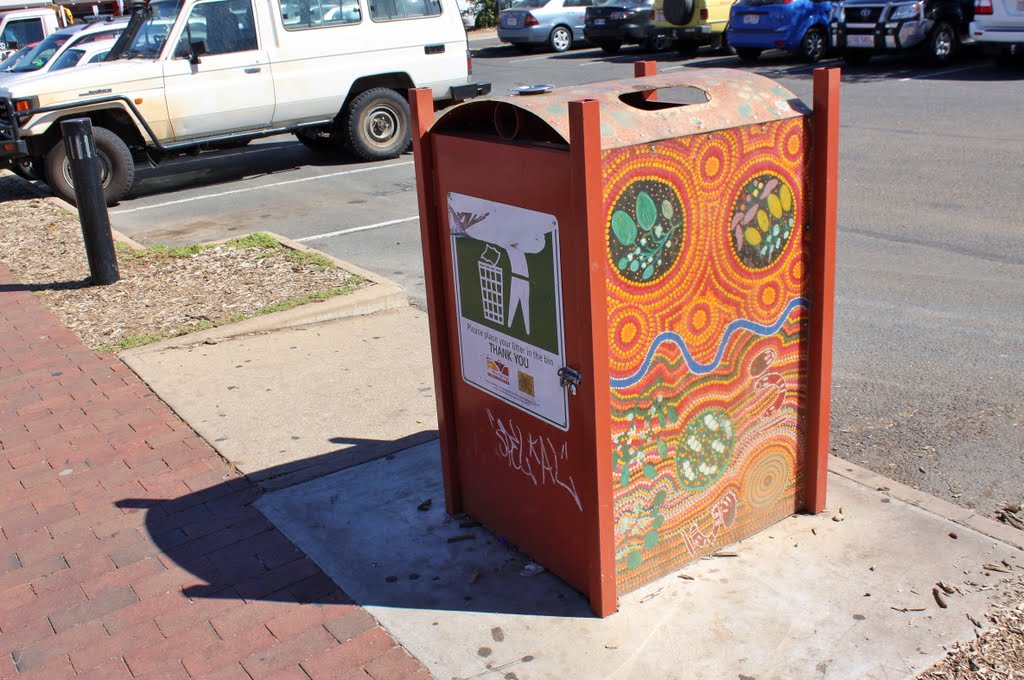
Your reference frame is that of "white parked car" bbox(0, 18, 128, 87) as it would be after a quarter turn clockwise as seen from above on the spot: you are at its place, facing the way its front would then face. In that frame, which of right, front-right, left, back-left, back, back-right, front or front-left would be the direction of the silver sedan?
right

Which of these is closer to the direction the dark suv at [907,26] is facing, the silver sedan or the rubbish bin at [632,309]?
the rubbish bin

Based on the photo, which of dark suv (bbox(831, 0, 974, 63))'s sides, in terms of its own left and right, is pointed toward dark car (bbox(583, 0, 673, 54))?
right

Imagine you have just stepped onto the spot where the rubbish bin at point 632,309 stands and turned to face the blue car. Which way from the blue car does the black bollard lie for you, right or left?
left

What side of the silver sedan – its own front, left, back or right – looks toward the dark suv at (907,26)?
right

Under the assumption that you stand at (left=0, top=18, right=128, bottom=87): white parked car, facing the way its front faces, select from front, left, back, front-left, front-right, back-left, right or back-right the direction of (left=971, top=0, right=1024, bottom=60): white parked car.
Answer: back-left

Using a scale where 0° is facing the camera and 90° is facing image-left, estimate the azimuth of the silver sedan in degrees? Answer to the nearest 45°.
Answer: approximately 225°

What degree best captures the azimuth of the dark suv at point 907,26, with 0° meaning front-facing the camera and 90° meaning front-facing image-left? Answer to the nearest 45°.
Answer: approximately 45°

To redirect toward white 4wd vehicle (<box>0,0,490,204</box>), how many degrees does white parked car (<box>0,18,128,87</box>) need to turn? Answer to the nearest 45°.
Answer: approximately 90° to its left

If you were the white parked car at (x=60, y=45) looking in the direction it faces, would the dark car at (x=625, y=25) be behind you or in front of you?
behind

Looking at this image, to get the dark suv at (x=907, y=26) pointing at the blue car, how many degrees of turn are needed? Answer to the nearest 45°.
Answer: approximately 90° to its right

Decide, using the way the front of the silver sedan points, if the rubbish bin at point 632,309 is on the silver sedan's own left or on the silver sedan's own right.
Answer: on the silver sedan's own right

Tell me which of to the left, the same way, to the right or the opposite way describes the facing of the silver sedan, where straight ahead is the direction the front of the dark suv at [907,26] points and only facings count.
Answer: the opposite way
